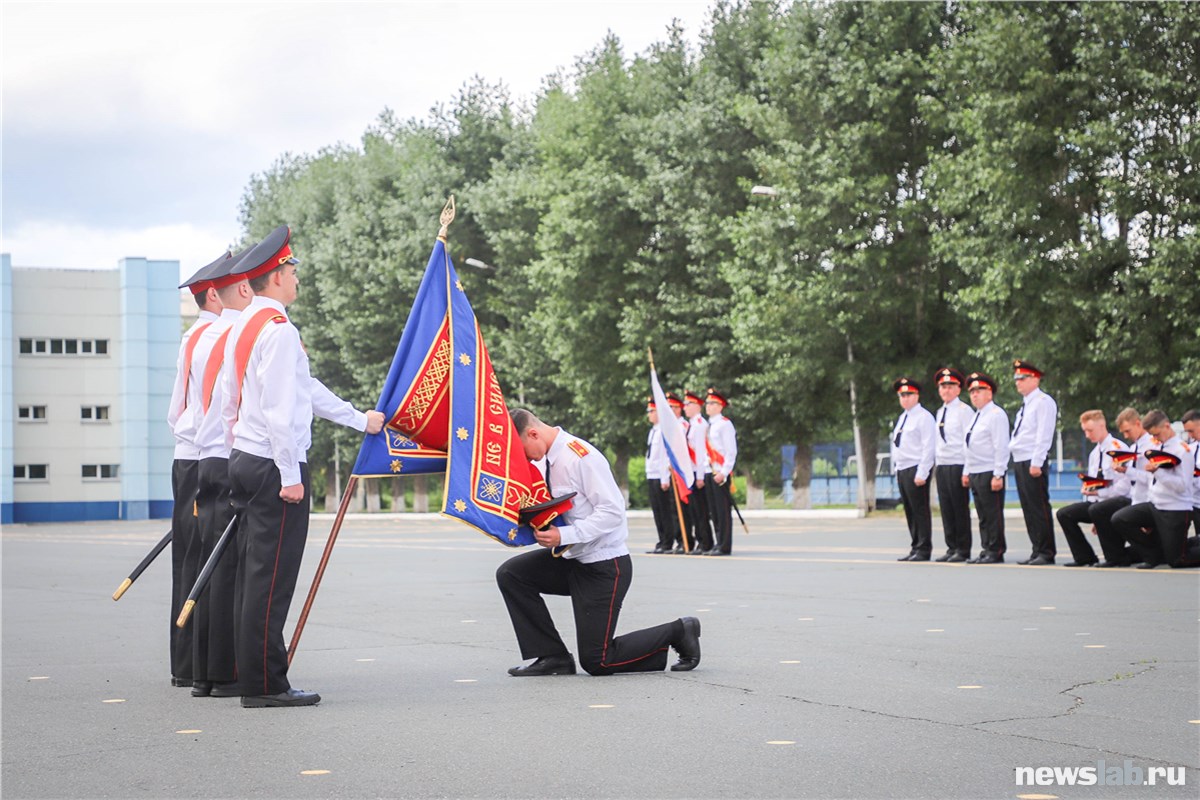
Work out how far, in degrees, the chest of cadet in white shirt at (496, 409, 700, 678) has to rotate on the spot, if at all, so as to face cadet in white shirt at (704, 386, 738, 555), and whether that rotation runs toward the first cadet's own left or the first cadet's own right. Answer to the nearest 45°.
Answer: approximately 90° to the first cadet's own right

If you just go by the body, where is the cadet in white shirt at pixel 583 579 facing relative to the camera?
to the viewer's left

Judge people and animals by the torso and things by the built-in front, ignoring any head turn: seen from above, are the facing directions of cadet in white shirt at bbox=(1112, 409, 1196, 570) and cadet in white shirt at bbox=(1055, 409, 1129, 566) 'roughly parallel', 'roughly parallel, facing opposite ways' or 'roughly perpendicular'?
roughly parallel

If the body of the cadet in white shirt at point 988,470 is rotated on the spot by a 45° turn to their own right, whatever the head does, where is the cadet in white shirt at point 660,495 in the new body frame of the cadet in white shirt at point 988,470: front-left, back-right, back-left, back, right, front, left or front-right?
front-right

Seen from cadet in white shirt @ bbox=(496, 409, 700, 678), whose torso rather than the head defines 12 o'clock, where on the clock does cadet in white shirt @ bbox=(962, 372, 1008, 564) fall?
cadet in white shirt @ bbox=(962, 372, 1008, 564) is roughly at 4 o'clock from cadet in white shirt @ bbox=(496, 409, 700, 678).

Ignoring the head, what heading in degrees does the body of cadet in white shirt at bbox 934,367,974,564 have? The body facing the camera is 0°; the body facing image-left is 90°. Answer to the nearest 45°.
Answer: approximately 45°

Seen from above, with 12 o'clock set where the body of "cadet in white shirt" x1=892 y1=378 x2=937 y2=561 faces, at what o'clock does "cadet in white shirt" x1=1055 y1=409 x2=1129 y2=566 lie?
"cadet in white shirt" x1=1055 y1=409 x2=1129 y2=566 is roughly at 9 o'clock from "cadet in white shirt" x1=892 y1=378 x2=937 y2=561.

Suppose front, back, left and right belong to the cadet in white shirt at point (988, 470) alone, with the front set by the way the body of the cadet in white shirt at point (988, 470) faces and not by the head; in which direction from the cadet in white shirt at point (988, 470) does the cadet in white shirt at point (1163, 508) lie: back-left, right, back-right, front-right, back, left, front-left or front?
left

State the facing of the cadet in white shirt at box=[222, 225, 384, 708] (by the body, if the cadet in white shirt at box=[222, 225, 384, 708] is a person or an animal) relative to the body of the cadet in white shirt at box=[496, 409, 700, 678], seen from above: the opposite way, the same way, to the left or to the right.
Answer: the opposite way

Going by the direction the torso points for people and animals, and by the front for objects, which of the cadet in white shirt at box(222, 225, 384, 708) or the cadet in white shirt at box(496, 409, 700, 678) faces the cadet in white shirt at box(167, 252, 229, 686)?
the cadet in white shirt at box(496, 409, 700, 678)

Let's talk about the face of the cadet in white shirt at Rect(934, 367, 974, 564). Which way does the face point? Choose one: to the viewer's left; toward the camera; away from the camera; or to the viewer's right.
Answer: toward the camera

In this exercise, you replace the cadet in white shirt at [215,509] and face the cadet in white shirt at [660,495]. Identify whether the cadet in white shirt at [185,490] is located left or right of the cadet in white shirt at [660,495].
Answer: left

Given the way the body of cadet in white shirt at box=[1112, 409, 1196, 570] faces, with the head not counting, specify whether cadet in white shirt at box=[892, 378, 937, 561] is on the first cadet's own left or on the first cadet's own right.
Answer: on the first cadet's own right

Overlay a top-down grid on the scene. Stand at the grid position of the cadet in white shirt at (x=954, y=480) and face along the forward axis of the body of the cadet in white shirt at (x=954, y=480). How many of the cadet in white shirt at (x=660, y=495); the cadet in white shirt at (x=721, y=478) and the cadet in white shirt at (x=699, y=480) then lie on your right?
3

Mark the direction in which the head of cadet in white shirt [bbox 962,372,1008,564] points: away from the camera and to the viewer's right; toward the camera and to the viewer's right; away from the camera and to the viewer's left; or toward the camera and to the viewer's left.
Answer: toward the camera and to the viewer's left

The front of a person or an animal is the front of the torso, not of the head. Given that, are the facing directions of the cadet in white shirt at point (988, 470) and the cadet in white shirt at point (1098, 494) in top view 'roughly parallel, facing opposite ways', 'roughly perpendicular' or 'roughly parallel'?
roughly parallel

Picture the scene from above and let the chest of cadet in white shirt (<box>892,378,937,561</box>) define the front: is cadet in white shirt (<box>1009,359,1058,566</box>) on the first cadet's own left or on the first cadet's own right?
on the first cadet's own left

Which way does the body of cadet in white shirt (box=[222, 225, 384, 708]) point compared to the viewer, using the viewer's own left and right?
facing to the right of the viewer

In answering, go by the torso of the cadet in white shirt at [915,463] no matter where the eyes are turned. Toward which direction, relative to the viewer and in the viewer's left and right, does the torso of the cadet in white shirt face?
facing the viewer and to the left of the viewer
